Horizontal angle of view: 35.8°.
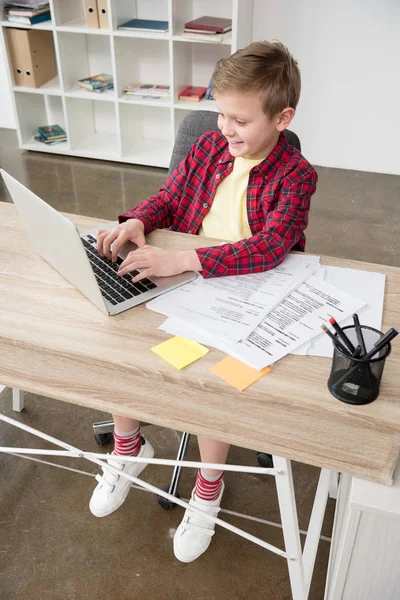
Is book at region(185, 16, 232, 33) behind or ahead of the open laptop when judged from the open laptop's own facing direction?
ahead

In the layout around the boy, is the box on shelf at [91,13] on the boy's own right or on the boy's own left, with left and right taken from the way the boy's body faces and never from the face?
on the boy's own right

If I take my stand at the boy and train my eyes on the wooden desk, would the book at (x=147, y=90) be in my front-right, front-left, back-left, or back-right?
back-right

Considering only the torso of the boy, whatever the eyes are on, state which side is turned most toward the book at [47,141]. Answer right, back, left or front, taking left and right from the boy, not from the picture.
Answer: right

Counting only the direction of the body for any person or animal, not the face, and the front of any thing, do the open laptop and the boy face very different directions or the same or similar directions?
very different directions

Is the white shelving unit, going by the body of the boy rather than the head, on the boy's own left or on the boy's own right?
on the boy's own right

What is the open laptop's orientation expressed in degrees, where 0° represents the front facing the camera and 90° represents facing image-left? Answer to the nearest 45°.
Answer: approximately 225°

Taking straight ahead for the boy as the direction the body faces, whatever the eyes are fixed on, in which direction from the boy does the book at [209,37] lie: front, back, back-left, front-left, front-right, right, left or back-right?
back-right

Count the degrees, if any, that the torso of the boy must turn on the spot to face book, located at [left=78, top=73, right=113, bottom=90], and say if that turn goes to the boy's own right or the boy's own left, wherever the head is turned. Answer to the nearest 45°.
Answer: approximately 135° to the boy's own right

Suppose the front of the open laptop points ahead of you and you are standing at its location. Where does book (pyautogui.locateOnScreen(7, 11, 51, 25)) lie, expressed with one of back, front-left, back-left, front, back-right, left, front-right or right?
front-left

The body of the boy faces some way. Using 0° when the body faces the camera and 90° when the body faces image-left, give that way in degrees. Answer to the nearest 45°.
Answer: approximately 45°

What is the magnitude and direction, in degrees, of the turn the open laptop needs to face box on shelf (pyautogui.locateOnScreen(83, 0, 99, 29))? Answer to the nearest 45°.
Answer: approximately 45° to its left

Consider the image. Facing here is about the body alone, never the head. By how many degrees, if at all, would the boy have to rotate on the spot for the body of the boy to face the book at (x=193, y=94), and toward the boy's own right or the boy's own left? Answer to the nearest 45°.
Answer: approximately 135° to the boy's own right
